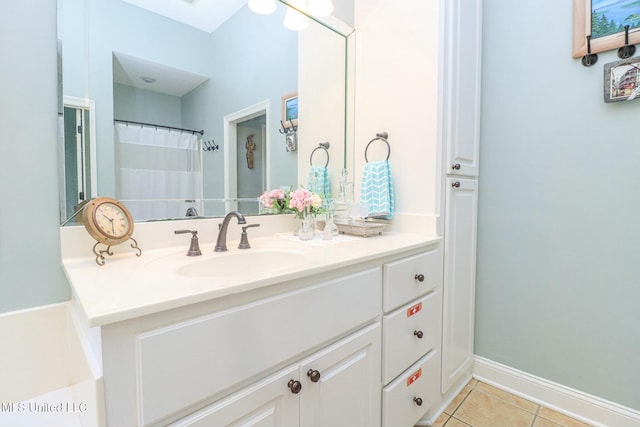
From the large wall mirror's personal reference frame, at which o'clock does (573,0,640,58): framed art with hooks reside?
The framed art with hooks is roughly at 11 o'clock from the large wall mirror.

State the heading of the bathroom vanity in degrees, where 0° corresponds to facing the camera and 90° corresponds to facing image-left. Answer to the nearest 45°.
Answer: approximately 315°

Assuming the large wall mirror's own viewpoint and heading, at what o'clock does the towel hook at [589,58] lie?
The towel hook is roughly at 11 o'clock from the large wall mirror.

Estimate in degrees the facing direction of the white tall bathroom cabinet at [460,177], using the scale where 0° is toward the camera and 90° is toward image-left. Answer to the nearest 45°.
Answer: approximately 315°

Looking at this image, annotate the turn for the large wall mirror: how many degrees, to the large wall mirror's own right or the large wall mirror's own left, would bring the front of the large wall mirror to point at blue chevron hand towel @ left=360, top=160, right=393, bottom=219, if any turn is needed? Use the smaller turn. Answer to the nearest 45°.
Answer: approximately 45° to the large wall mirror's own left

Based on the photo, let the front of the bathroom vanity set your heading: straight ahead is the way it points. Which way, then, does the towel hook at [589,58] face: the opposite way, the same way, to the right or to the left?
to the right

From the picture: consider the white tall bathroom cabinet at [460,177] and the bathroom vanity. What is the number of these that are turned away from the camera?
0

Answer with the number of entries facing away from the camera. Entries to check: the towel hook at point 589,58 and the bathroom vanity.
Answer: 0

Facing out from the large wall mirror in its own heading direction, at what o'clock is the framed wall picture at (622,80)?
The framed wall picture is roughly at 11 o'clock from the large wall mirror.

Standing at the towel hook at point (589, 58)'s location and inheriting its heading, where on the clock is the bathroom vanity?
The bathroom vanity is roughly at 1 o'clock from the towel hook.

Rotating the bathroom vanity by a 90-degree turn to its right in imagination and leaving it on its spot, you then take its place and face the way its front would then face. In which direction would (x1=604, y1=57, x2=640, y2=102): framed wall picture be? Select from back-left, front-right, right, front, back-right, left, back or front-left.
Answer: back-left

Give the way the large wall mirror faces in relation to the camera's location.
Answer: facing the viewer and to the right of the viewer
